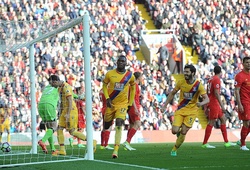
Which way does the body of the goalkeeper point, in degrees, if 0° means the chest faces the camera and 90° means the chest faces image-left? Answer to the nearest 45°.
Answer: approximately 225°

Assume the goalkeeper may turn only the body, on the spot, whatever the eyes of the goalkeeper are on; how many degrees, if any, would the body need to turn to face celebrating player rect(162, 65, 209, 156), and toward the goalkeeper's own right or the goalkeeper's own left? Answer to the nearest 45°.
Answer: approximately 45° to the goalkeeper's own right

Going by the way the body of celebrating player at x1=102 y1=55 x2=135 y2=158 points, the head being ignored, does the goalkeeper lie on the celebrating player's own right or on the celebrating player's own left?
on the celebrating player's own right

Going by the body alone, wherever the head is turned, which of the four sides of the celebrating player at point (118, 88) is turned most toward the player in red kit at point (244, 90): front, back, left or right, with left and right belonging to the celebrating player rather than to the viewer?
left

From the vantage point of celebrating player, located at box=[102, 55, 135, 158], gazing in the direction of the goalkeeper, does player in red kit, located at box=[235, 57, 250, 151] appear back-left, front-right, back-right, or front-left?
back-right

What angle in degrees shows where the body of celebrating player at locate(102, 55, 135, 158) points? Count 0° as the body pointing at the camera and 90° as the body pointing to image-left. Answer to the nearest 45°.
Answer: approximately 0°

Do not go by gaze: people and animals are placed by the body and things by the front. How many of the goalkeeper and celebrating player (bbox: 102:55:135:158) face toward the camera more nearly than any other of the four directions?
1

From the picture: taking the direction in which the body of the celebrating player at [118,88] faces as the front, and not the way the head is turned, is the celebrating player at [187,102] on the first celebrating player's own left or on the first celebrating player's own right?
on the first celebrating player's own left
